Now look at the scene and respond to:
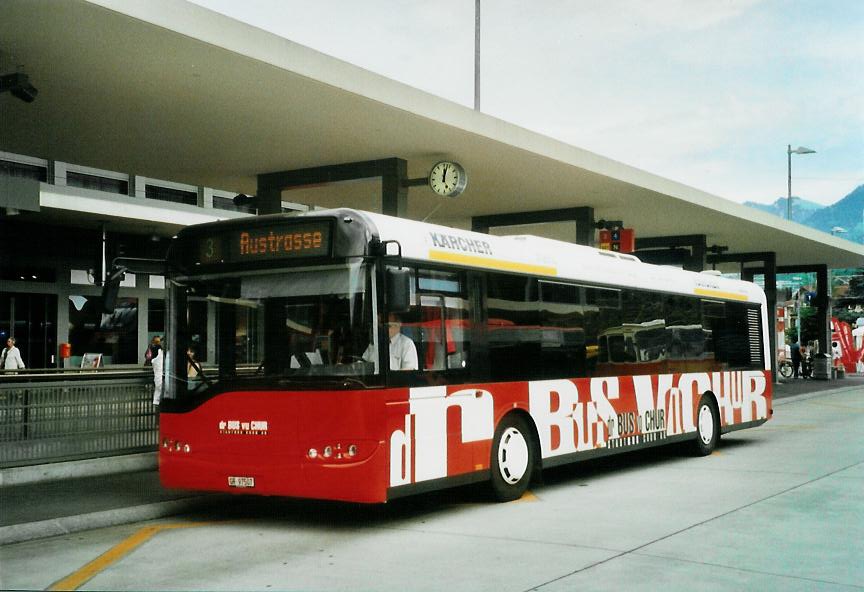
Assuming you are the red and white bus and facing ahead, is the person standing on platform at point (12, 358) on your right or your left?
on your right

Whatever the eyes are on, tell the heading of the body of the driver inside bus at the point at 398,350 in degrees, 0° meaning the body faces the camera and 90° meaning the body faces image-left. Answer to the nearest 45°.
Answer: approximately 45°

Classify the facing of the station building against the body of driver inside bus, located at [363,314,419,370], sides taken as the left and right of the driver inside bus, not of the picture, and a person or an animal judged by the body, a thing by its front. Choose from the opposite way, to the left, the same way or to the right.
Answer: to the left

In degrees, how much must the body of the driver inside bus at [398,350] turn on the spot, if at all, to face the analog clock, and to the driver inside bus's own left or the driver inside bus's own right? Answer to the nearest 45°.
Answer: approximately 135° to the driver inside bus's own right

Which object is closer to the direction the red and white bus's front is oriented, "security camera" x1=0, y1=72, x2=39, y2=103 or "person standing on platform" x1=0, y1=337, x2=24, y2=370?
the security camera

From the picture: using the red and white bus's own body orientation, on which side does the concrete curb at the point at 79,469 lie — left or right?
on its right

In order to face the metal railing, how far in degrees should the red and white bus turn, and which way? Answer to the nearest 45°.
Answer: approximately 90° to its right

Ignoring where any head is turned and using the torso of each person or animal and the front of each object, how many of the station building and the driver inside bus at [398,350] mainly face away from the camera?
0

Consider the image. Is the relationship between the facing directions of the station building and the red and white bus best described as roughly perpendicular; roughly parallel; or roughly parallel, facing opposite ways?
roughly perpendicular

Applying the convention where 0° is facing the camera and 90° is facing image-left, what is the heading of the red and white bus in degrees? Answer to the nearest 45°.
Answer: approximately 45°

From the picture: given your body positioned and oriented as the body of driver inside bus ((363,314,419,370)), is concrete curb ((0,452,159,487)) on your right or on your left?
on your right
